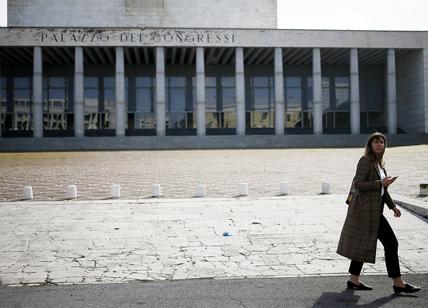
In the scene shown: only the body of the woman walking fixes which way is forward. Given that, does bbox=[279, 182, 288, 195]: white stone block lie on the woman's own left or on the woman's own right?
on the woman's own left

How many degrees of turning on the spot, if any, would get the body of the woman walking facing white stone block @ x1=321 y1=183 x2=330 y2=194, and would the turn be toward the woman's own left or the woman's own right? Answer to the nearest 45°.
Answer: approximately 90° to the woman's own left

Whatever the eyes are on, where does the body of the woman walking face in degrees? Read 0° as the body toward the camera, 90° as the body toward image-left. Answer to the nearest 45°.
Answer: approximately 270°
